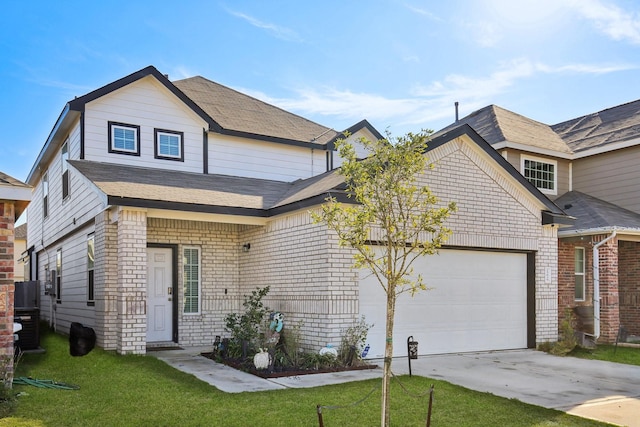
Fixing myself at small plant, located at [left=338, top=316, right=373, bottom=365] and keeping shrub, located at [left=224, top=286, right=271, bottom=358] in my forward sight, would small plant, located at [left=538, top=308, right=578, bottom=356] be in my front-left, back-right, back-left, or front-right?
back-right

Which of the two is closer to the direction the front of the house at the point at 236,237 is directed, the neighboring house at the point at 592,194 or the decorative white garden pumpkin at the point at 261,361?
the decorative white garden pumpkin

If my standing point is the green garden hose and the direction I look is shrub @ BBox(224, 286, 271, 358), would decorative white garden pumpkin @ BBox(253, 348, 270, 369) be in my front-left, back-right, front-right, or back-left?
front-right

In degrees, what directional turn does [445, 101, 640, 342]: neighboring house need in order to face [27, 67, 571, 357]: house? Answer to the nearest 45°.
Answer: approximately 90° to its right

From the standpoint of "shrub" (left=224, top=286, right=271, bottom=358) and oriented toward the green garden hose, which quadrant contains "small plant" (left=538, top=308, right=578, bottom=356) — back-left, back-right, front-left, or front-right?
back-left

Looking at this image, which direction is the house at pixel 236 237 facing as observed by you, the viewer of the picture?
facing the viewer and to the right of the viewer

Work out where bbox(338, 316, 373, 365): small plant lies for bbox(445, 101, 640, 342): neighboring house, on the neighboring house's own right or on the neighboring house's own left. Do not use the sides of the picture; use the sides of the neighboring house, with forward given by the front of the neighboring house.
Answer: on the neighboring house's own right

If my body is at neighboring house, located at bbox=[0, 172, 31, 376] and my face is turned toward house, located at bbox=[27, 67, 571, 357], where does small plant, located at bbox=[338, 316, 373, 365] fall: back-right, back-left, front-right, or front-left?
front-right

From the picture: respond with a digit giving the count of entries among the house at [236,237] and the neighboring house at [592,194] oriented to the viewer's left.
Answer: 0

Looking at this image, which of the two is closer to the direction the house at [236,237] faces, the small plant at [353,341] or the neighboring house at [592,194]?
the small plant

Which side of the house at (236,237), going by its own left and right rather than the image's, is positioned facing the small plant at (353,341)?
front

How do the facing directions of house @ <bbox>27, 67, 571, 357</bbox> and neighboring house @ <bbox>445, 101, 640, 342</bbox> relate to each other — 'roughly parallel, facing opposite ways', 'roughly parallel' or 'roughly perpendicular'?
roughly parallel
